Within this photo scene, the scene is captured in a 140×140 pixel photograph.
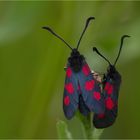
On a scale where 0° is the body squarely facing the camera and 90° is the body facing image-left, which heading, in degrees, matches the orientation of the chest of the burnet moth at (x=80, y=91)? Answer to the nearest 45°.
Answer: approximately 180°

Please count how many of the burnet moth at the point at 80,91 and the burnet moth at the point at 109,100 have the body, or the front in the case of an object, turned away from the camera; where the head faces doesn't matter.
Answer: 2

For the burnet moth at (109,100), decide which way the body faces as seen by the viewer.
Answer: away from the camera
